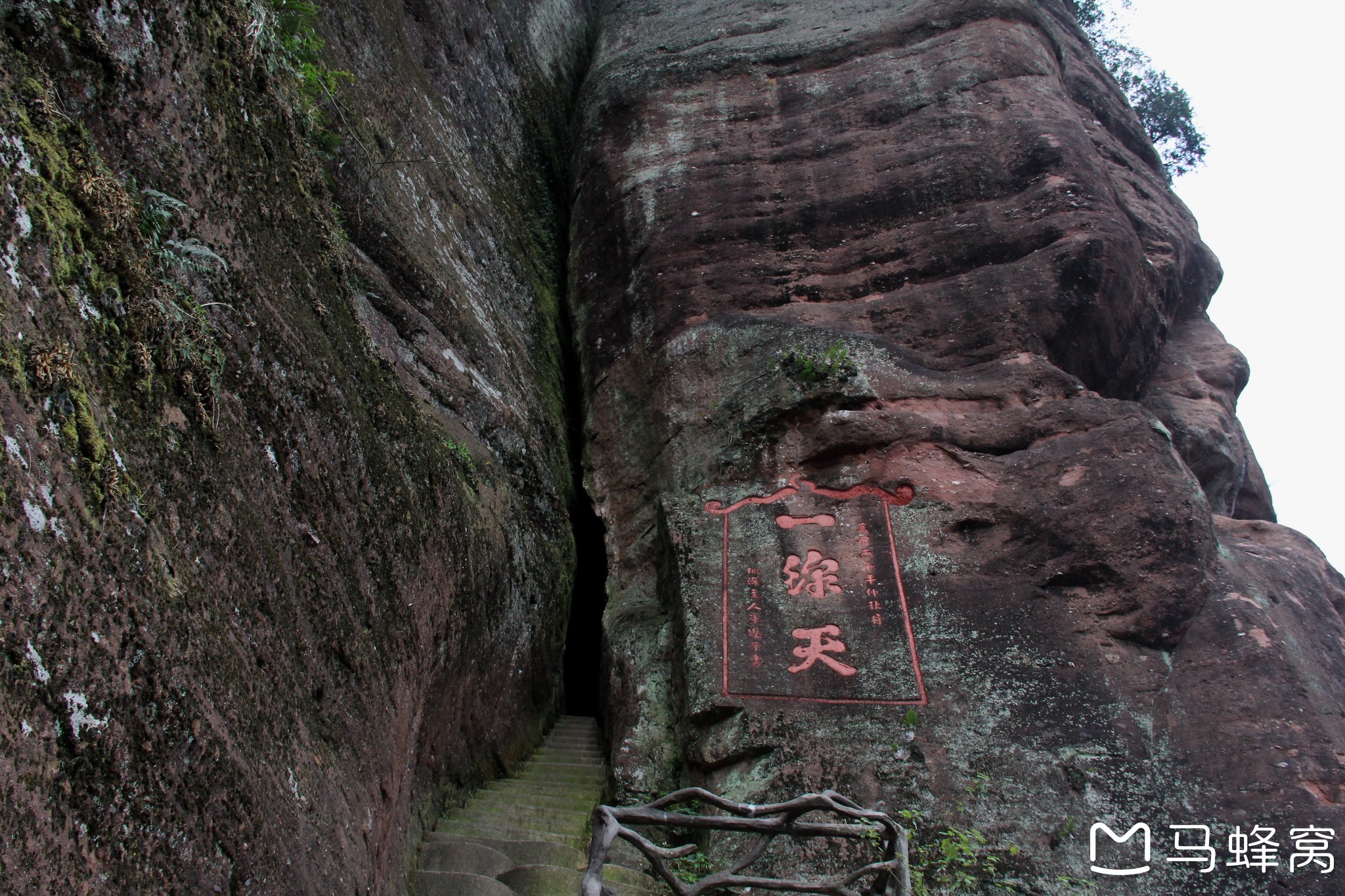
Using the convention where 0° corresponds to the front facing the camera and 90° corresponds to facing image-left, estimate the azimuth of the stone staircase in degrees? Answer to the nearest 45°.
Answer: approximately 0°

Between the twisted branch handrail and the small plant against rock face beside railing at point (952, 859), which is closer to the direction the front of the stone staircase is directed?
the twisted branch handrail

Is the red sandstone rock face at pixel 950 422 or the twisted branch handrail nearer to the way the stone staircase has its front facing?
the twisted branch handrail

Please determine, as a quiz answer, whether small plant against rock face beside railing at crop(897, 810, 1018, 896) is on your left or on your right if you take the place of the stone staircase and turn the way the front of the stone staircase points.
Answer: on your left

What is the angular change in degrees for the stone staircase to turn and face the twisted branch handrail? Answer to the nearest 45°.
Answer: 0° — it already faces it
